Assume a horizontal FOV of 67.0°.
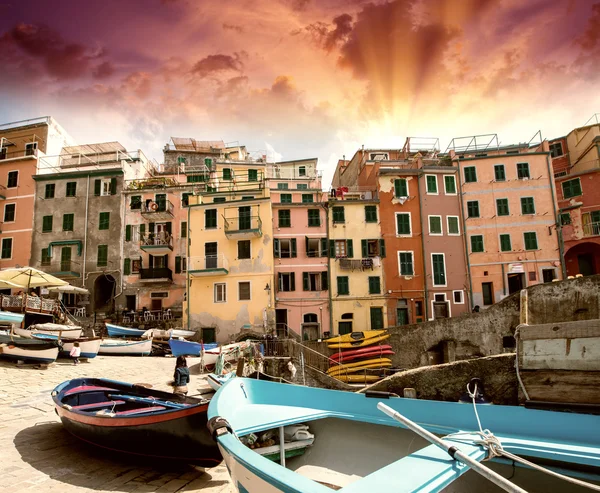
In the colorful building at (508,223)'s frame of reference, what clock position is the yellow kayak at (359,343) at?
The yellow kayak is roughly at 1 o'clock from the colorful building.

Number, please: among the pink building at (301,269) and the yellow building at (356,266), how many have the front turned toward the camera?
2

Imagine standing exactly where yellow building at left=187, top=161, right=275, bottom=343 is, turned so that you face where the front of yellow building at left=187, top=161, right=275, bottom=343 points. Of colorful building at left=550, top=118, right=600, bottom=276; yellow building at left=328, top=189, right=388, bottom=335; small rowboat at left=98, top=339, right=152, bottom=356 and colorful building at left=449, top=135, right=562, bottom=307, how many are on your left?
3

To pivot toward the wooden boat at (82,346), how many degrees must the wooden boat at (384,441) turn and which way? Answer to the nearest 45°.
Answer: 0° — it already faces it

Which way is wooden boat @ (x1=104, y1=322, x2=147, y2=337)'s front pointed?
to the viewer's left

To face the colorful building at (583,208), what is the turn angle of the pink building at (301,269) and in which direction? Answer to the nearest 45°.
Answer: approximately 90° to its left

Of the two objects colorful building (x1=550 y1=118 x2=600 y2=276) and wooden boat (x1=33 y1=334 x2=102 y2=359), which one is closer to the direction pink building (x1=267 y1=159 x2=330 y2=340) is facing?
the wooden boat

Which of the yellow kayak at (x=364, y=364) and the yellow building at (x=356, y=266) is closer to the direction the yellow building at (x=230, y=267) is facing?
the yellow kayak

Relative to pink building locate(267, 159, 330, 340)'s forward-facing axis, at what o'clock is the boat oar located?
The boat oar is roughly at 12 o'clock from the pink building.
